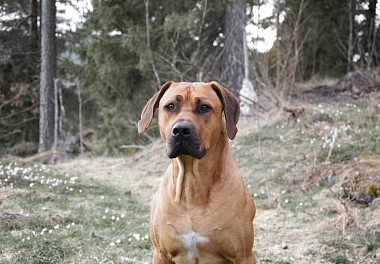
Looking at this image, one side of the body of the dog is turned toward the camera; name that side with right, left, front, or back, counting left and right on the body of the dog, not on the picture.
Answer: front

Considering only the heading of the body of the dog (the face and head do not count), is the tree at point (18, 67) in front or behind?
behind
